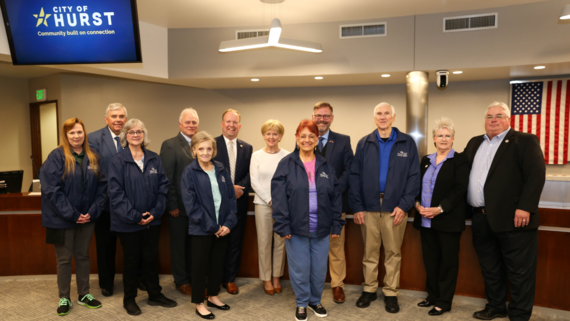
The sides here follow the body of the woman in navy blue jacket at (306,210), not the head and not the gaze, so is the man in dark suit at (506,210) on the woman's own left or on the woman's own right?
on the woman's own left

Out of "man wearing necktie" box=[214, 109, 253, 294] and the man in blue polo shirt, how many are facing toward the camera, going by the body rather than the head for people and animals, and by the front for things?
2

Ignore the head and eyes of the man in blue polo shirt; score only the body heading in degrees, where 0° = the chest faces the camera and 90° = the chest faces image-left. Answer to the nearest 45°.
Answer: approximately 0°

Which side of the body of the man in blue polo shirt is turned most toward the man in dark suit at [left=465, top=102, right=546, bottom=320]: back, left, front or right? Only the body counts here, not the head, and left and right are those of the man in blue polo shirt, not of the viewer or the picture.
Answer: left
